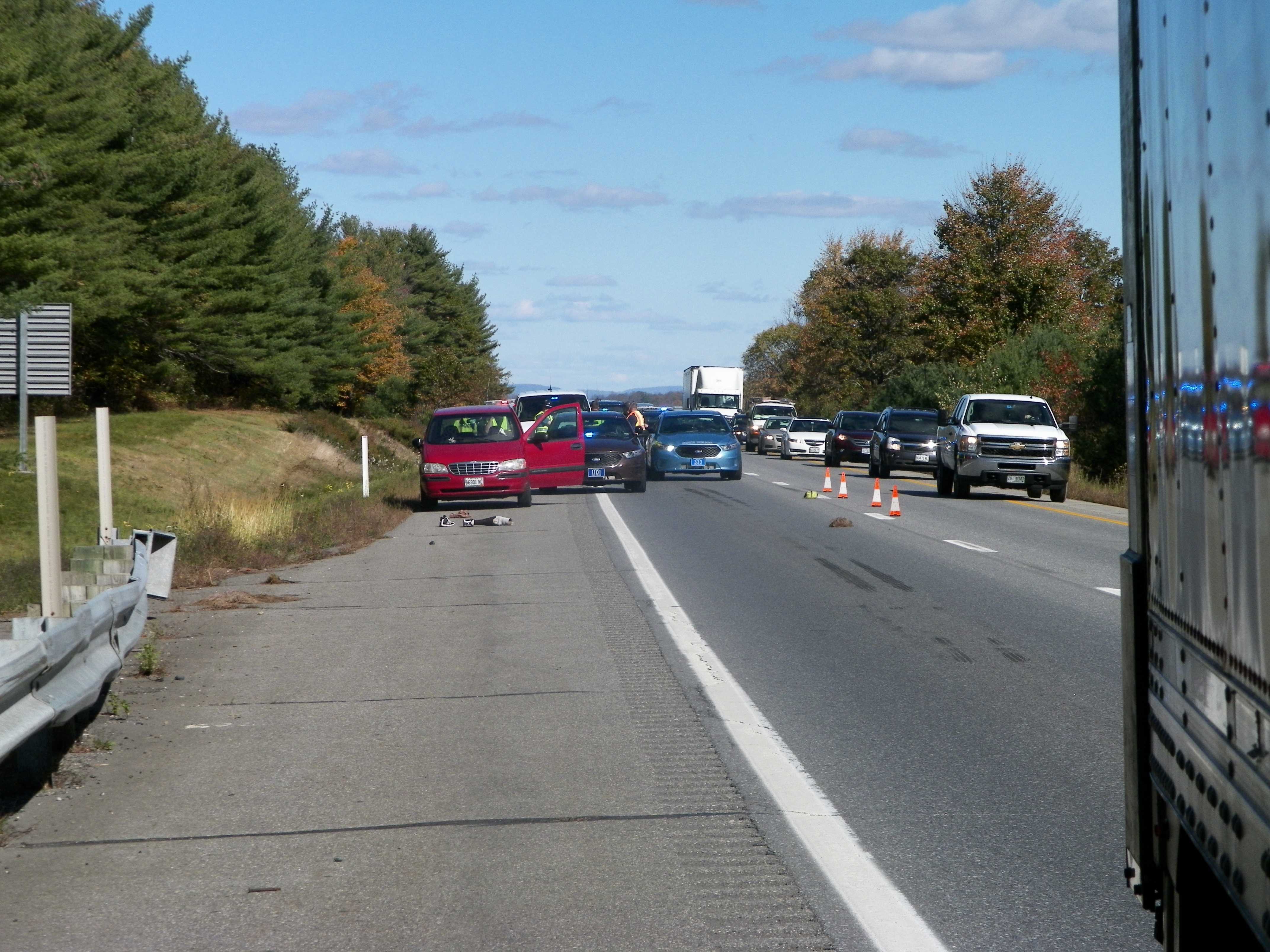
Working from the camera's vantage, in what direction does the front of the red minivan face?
facing the viewer

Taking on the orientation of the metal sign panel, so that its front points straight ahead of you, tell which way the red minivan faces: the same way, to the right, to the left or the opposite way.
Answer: the opposite way

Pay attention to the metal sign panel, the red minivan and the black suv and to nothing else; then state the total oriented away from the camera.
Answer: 1

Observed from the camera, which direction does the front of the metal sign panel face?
facing away from the viewer

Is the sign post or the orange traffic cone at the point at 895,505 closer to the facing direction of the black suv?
the orange traffic cone

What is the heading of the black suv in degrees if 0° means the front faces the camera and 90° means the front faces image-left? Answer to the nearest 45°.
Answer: approximately 0°

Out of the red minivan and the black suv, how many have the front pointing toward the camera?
2

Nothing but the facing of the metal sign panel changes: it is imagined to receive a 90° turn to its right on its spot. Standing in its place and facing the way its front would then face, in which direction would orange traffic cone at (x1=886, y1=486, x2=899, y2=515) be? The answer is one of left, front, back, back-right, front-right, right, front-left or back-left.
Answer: front-right

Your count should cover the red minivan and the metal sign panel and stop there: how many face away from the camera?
1

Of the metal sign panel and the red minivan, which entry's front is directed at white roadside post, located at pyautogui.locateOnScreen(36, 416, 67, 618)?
the red minivan

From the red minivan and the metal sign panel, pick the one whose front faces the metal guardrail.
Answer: the red minivan

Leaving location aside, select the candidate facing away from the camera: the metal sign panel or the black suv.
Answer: the metal sign panel

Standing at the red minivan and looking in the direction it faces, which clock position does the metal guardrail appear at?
The metal guardrail is roughly at 12 o'clock from the red minivan.

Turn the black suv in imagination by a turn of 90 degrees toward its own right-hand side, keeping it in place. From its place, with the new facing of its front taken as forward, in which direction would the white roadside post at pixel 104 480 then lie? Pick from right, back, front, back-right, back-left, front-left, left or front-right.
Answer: left

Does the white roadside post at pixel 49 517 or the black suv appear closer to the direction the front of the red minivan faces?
the white roadside post

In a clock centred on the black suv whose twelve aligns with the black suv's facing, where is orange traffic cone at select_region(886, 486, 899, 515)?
The orange traffic cone is roughly at 12 o'clock from the black suv.
